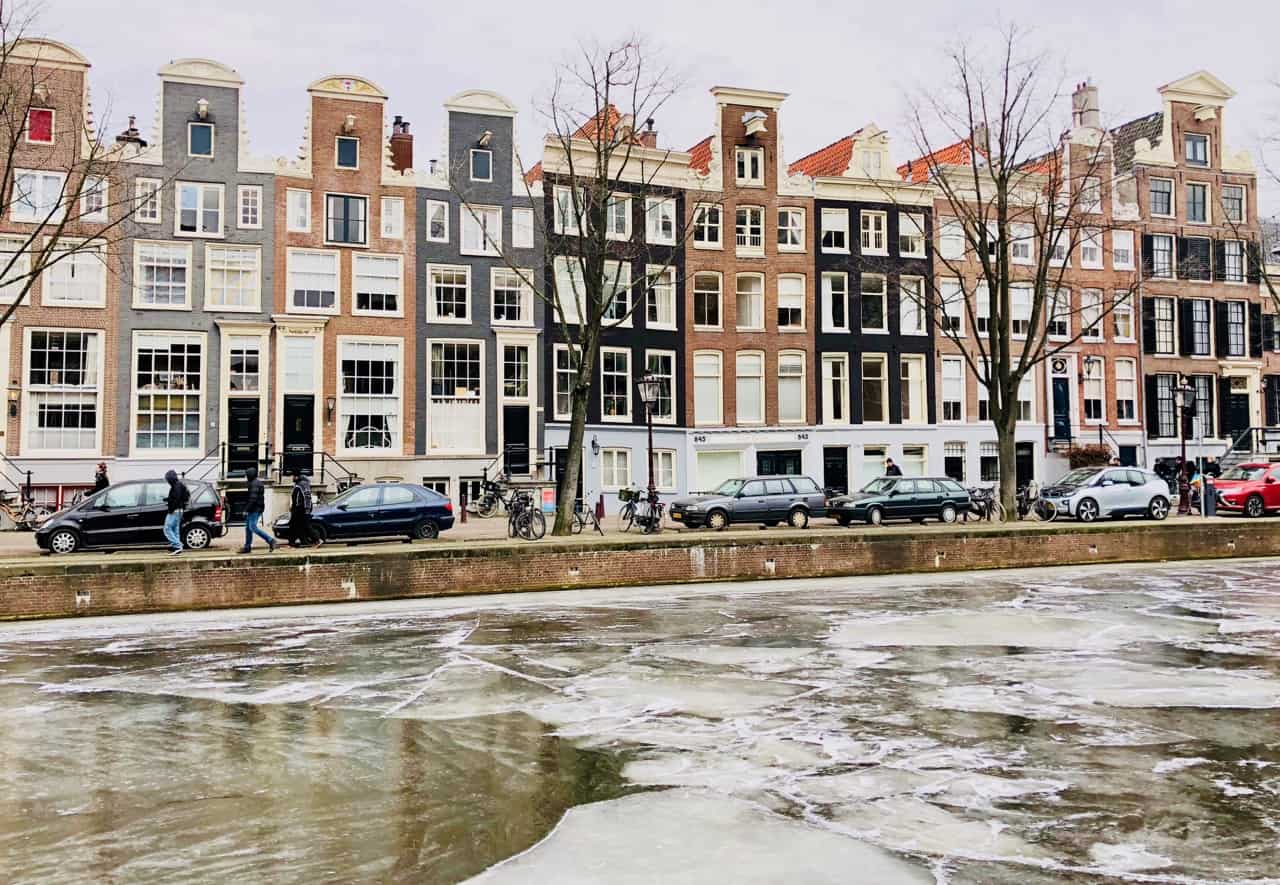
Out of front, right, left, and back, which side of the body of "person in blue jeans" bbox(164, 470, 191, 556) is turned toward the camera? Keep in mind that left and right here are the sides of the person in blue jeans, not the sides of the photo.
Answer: left

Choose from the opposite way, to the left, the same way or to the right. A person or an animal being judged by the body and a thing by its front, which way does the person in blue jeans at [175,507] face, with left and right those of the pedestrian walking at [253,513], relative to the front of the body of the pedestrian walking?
the same way

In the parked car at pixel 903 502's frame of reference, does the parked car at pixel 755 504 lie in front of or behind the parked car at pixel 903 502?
in front

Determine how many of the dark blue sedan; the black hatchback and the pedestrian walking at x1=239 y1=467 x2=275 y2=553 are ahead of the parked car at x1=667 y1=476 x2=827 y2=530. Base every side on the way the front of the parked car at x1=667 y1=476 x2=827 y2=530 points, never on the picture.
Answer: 3

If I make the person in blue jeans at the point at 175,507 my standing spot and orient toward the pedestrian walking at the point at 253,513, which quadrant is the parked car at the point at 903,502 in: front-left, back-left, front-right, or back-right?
front-left

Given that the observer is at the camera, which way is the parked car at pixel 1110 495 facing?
facing the viewer and to the left of the viewer

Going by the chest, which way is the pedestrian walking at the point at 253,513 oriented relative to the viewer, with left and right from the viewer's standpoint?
facing to the left of the viewer

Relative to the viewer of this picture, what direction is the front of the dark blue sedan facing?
facing to the left of the viewer

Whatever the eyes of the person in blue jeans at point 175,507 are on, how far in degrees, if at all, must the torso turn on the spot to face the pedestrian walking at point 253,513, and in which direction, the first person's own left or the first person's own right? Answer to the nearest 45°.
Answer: approximately 135° to the first person's own left

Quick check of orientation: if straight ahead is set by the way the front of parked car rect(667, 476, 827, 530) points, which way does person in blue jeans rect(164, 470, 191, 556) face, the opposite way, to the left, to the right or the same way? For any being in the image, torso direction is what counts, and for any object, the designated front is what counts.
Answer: the same way

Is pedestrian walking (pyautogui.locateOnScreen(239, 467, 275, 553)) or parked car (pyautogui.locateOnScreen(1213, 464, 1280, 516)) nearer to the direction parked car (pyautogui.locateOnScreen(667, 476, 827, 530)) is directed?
the pedestrian walking

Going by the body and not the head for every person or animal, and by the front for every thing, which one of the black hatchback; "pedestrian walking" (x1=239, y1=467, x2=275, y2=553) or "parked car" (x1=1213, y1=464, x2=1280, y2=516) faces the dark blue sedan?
the parked car

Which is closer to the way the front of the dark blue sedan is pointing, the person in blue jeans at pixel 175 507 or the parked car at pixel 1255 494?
the person in blue jeans

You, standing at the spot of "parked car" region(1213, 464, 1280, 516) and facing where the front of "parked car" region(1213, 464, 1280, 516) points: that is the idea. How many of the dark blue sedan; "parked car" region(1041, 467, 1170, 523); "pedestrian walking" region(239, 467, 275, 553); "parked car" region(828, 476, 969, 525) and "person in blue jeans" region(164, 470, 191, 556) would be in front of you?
5

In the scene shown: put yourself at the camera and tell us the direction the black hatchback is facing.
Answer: facing to the left of the viewer
